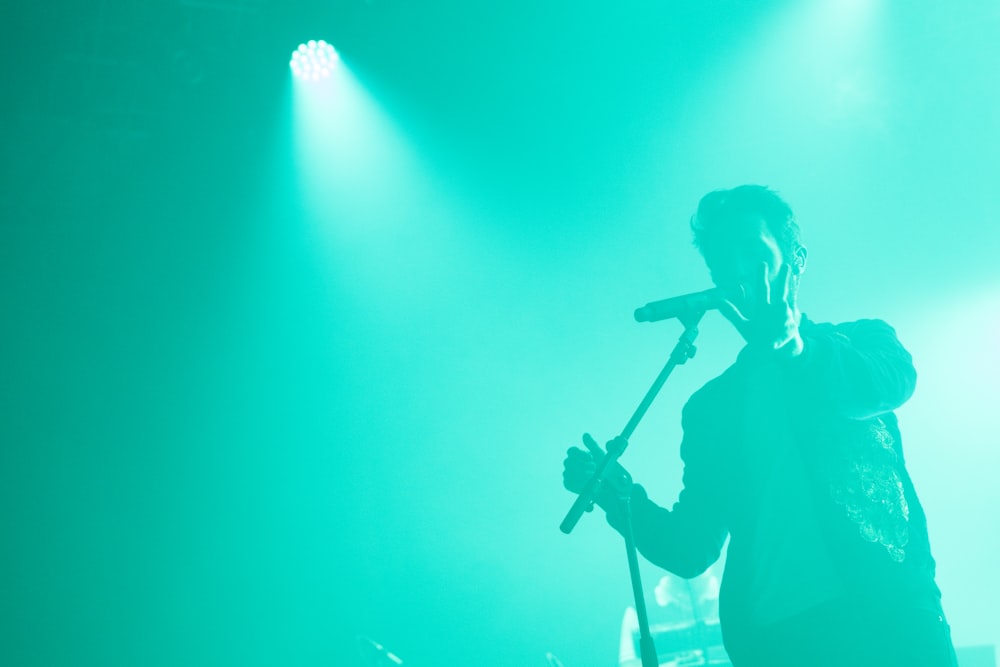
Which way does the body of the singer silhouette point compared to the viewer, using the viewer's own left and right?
facing the viewer and to the left of the viewer

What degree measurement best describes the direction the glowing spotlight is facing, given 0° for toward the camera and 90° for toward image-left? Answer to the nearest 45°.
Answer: approximately 0°

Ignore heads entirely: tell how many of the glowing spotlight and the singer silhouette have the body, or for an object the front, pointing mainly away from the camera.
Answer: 0
